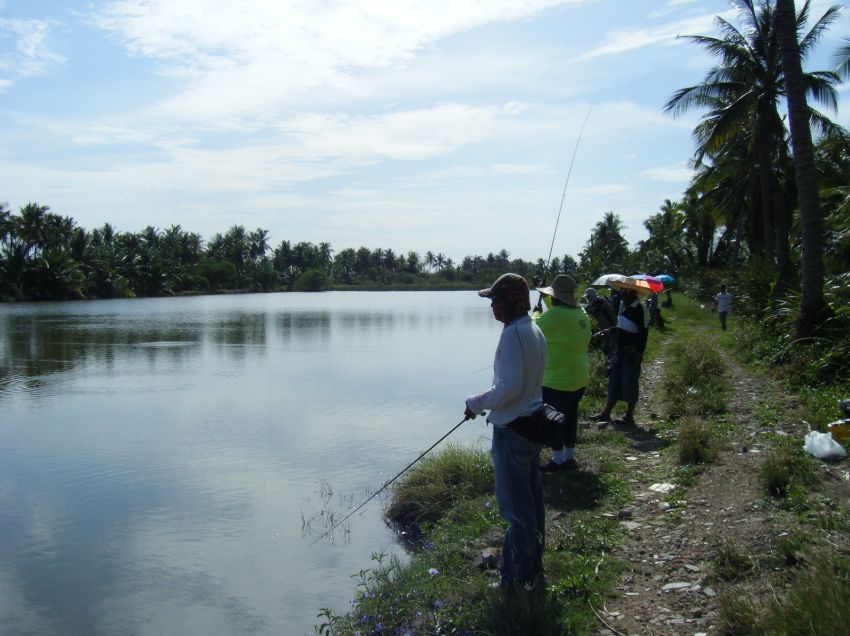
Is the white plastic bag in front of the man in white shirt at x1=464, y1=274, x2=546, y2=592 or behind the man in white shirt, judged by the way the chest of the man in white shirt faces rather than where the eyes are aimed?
behind

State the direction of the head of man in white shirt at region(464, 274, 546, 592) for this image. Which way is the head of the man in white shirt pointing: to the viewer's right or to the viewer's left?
to the viewer's left

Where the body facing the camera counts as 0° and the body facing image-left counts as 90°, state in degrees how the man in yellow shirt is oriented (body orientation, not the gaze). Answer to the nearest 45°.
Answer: approximately 135°

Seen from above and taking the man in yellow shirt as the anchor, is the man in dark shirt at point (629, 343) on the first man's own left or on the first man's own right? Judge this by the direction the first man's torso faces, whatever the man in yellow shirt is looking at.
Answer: on the first man's own right

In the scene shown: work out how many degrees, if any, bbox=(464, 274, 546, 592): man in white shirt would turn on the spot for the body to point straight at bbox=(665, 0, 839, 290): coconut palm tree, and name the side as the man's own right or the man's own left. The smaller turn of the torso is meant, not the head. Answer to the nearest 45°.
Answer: approximately 90° to the man's own right

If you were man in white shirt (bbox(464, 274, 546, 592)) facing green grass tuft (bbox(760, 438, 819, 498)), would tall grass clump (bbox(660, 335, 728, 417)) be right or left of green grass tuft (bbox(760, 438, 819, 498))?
left

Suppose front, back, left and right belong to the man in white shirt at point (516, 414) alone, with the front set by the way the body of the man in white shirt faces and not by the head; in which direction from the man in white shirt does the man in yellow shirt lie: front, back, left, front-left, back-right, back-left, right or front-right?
right

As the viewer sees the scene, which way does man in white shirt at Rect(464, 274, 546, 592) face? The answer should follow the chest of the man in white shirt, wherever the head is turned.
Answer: to the viewer's left

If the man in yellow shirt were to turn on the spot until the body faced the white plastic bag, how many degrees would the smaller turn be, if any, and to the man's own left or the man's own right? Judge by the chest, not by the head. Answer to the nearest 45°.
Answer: approximately 135° to the man's own right
